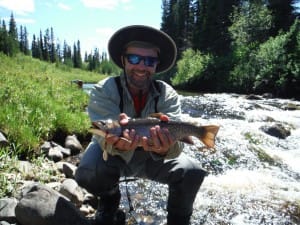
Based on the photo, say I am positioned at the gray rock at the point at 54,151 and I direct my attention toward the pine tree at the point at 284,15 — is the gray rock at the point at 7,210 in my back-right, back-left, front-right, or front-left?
back-right

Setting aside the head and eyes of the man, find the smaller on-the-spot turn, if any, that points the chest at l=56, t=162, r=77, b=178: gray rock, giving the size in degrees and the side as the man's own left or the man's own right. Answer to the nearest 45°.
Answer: approximately 135° to the man's own right

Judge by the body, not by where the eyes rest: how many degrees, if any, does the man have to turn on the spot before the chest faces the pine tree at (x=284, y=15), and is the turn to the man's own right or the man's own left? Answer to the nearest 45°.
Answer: approximately 135° to the man's own left

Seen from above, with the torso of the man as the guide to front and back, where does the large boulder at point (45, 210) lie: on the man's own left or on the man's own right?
on the man's own right

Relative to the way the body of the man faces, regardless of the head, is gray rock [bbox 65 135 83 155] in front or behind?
behind

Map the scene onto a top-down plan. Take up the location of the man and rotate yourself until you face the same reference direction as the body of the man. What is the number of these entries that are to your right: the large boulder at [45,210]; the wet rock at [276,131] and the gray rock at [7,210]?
2

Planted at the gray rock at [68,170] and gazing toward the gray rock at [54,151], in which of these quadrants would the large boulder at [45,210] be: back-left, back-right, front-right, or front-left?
back-left

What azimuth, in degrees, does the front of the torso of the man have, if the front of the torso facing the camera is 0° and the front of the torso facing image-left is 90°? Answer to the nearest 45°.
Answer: approximately 0°

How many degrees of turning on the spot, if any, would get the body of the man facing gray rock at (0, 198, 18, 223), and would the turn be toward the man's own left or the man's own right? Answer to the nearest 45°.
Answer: approximately 90° to the man's own right
